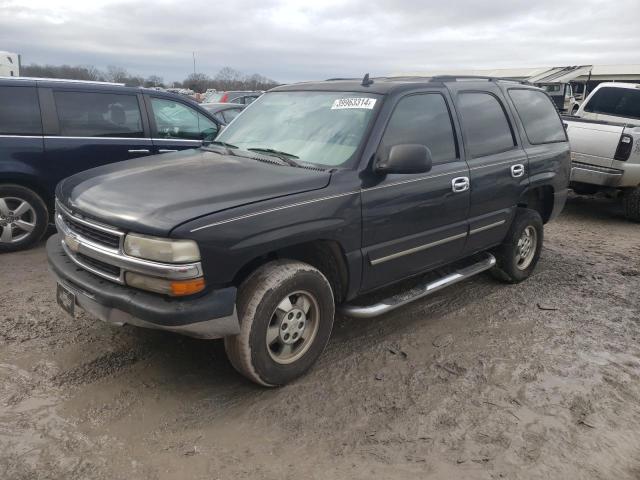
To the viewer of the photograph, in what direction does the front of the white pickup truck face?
facing away from the viewer and to the right of the viewer

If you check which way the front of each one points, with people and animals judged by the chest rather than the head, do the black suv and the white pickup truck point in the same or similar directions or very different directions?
very different directions

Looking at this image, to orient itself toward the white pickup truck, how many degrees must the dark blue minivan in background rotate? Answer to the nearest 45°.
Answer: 0° — it already faces it

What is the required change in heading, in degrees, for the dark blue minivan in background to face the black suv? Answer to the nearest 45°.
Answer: approximately 45° to its right

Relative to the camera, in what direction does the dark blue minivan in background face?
facing to the right of the viewer

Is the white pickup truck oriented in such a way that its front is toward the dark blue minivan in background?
no

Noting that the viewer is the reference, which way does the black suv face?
facing the viewer and to the left of the viewer

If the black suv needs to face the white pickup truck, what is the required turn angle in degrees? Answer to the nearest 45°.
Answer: approximately 180°

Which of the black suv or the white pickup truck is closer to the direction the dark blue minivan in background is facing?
the white pickup truck

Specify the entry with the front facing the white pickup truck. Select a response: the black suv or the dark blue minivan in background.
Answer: the dark blue minivan in background

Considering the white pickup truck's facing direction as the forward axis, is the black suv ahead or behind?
behind

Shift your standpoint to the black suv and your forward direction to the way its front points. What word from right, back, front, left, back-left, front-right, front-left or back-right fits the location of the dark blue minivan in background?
right
